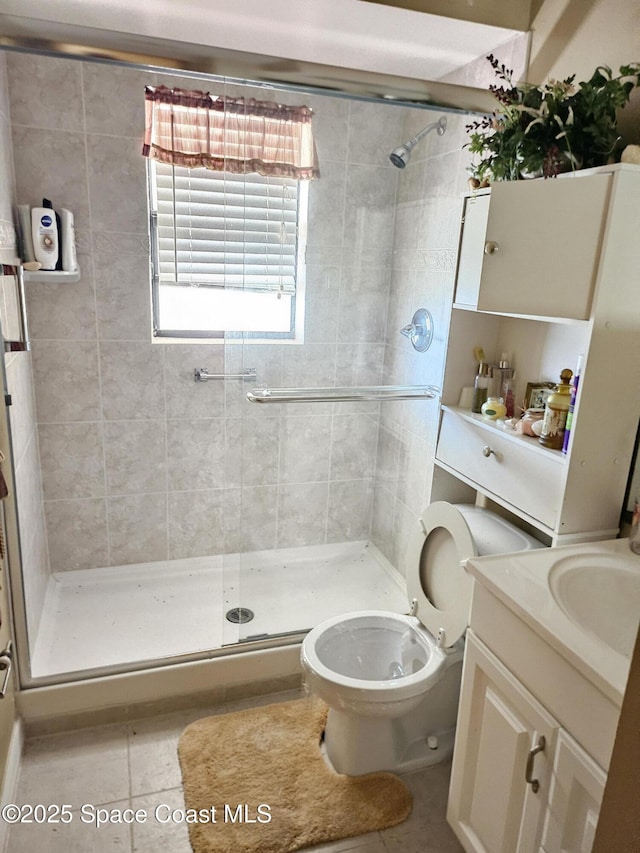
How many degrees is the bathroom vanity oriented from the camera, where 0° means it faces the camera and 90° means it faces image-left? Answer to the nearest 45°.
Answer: approximately 45°

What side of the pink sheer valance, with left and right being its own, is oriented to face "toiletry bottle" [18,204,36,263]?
right

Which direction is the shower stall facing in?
toward the camera

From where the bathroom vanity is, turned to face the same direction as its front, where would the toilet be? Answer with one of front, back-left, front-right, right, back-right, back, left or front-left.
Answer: right

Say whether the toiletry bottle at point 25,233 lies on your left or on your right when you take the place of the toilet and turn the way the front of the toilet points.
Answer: on your right

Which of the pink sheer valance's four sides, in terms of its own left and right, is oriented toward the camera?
front

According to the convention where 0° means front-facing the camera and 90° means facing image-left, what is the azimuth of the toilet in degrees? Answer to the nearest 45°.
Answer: approximately 45°

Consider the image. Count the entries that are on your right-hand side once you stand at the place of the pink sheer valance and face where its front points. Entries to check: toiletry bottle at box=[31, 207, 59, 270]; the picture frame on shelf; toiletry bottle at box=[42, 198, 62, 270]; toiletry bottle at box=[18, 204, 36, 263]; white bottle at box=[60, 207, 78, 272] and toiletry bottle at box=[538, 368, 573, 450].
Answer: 4

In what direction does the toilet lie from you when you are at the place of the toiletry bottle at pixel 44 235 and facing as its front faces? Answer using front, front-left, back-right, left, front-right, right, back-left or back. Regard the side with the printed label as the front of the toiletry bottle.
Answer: front-left

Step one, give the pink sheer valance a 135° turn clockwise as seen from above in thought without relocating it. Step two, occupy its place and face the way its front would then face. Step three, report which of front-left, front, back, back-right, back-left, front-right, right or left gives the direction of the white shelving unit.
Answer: back

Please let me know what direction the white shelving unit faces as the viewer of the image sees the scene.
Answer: facing the viewer and to the left of the viewer

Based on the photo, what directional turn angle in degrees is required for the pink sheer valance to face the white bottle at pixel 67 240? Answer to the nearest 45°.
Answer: approximately 90° to its right
